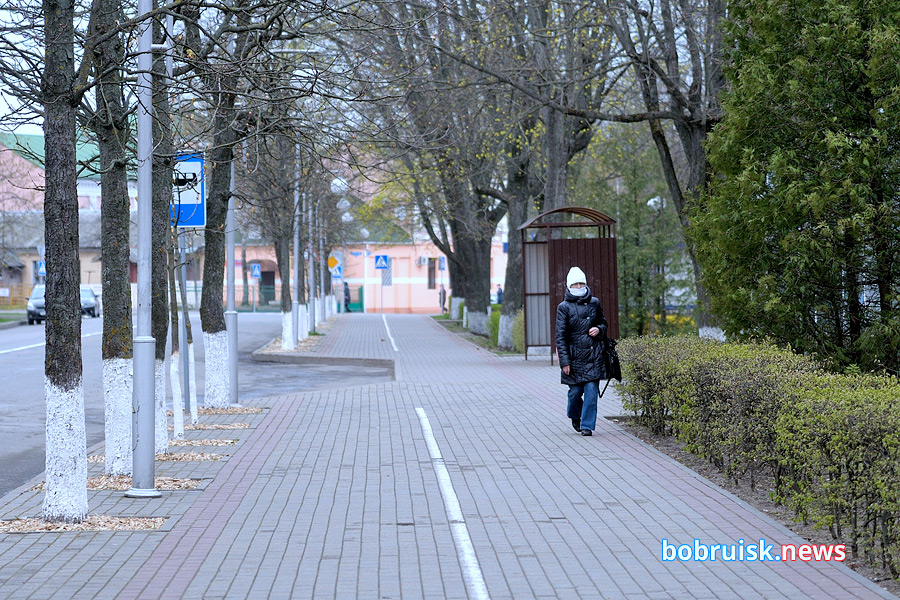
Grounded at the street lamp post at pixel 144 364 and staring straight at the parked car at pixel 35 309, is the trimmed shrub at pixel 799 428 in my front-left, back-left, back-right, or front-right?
back-right

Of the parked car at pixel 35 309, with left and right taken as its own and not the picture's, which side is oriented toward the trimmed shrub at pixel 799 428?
front

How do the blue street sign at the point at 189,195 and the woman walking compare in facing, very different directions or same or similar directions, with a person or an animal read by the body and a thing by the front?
same or similar directions

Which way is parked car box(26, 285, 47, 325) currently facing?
toward the camera

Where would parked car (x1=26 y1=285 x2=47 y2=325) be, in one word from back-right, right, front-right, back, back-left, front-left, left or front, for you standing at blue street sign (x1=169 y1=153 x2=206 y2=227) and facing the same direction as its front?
back

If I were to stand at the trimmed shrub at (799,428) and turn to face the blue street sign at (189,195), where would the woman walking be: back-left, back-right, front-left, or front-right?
front-right

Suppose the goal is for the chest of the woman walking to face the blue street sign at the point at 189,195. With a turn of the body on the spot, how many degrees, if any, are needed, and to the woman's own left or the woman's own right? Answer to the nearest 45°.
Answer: approximately 90° to the woman's own right

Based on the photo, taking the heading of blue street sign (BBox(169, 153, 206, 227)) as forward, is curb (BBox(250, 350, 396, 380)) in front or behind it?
behind

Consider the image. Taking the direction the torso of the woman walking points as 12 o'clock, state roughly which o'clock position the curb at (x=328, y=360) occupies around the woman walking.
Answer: The curb is roughly at 5 o'clock from the woman walking.

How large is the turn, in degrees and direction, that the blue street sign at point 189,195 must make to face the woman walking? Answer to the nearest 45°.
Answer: approximately 90° to its left

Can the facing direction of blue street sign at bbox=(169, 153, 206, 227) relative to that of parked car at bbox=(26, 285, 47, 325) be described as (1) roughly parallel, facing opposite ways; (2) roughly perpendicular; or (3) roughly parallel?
roughly parallel

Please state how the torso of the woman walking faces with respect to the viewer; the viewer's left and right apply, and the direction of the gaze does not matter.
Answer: facing the viewer

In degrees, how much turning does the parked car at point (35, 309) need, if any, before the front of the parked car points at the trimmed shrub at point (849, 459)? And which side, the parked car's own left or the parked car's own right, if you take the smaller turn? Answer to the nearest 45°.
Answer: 0° — it already faces it

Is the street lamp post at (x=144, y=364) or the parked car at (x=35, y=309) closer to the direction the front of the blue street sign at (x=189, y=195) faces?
the street lamp post

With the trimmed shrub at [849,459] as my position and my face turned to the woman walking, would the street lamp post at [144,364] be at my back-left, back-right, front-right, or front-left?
front-left

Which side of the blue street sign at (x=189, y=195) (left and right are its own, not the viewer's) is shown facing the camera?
front

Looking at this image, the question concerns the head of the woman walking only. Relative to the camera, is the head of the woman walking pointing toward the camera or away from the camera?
toward the camera

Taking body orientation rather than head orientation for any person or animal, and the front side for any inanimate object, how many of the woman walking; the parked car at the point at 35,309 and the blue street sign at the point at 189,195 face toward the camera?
3

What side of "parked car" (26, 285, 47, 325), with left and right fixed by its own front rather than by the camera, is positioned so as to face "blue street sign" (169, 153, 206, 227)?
front
